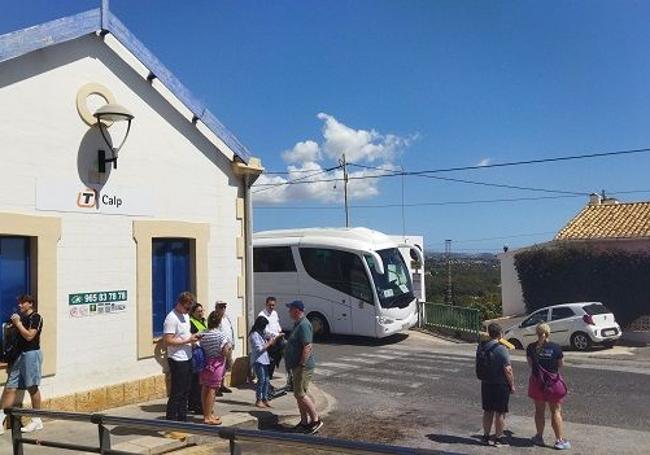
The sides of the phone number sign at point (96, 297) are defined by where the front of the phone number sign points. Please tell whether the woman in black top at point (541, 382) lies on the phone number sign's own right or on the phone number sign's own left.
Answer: on the phone number sign's own left

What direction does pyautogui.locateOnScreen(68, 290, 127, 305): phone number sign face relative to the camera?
toward the camera

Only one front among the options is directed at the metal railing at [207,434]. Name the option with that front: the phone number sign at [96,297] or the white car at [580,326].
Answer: the phone number sign

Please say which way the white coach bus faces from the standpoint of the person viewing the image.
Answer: facing the viewer and to the right of the viewer

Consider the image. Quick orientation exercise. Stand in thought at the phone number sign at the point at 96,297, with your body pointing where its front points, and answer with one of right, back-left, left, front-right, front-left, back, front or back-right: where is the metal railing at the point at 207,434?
front

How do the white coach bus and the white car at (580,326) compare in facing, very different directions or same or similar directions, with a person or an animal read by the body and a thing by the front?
very different directions

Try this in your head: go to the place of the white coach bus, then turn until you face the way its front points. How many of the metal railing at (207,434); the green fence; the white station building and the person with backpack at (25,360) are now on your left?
1

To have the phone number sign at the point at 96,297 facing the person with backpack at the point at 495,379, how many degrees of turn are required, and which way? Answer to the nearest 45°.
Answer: approximately 45° to its left

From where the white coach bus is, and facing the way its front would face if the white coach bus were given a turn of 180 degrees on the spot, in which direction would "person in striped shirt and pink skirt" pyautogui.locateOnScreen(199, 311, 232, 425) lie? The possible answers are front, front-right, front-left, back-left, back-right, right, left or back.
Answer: back-left

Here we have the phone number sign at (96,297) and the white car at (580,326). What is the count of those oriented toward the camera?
1

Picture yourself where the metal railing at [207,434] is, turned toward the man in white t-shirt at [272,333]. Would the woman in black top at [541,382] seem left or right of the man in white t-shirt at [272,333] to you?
right
